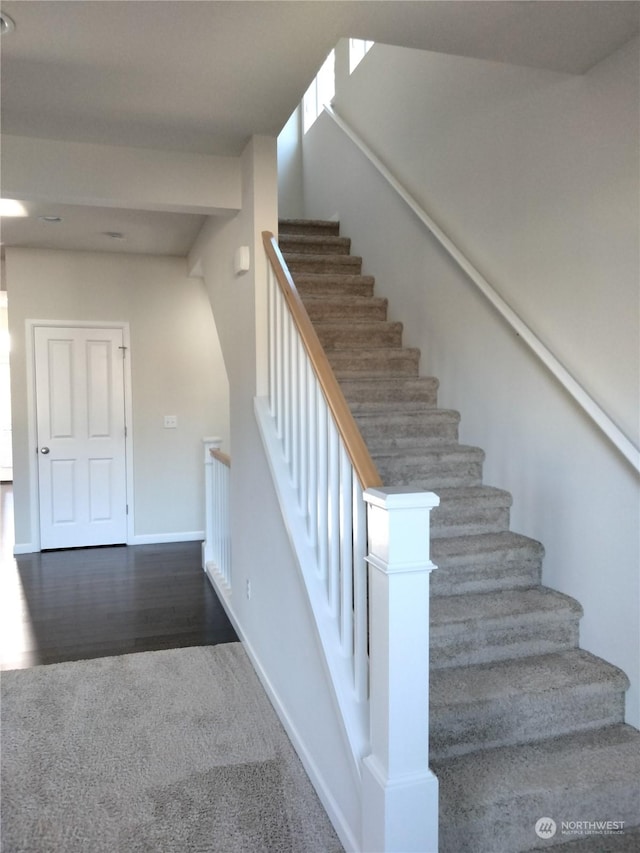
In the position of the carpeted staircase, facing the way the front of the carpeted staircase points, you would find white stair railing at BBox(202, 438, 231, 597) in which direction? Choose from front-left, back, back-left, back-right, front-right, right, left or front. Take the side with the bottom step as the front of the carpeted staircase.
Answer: back-right

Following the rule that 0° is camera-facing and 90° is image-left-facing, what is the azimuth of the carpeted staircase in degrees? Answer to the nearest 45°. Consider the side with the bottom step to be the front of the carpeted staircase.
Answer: approximately 0°

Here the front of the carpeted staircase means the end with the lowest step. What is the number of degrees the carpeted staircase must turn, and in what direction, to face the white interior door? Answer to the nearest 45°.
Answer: approximately 135° to its right
